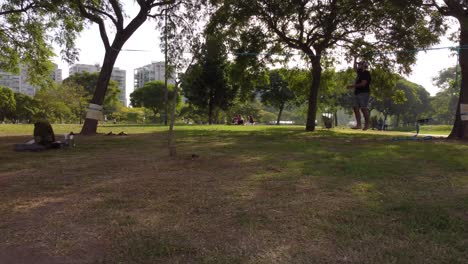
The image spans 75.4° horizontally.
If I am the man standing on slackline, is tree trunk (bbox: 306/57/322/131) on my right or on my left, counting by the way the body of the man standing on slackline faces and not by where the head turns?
on my right
